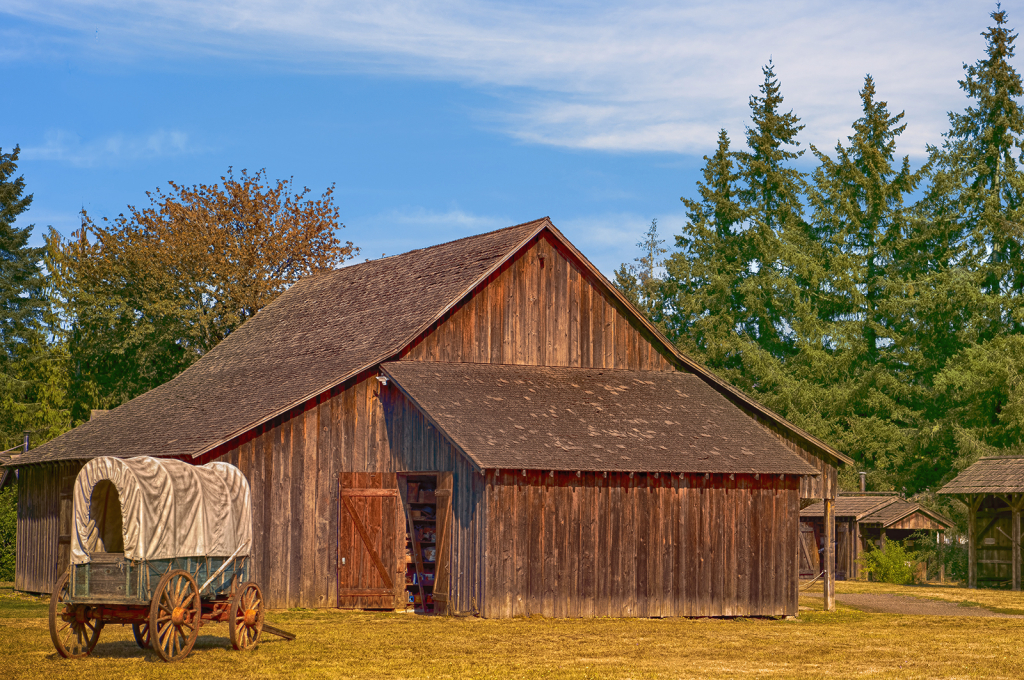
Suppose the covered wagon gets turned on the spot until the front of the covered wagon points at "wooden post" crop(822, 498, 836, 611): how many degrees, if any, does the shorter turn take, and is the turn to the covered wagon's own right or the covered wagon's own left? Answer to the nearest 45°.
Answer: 0° — it already faces it

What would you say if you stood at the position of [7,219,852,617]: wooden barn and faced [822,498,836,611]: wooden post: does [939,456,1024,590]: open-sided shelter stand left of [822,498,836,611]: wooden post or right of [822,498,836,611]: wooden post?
left

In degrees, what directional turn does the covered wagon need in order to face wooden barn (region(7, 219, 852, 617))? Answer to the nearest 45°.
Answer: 0° — it already faces it

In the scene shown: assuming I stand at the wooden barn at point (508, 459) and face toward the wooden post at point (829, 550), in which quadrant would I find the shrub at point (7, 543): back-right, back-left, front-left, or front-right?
back-left

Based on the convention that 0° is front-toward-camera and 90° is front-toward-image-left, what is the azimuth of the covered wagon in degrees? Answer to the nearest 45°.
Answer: approximately 225°

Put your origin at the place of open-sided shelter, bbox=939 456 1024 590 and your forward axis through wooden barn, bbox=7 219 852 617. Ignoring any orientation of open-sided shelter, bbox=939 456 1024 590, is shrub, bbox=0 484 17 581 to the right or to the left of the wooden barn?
right

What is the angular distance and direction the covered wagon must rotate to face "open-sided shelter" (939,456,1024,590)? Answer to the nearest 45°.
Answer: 0° — it already faces it

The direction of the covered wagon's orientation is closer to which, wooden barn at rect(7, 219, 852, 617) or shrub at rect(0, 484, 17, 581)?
the wooden barn

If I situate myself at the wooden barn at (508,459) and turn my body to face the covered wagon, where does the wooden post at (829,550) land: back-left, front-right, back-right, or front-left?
back-left
